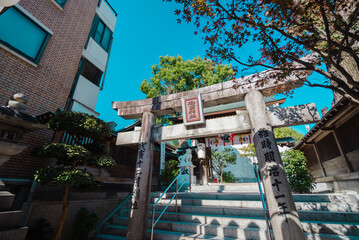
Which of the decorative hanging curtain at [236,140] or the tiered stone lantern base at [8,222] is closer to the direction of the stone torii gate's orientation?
the tiered stone lantern base

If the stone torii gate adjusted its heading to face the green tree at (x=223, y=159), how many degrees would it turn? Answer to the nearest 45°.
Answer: approximately 135° to its right

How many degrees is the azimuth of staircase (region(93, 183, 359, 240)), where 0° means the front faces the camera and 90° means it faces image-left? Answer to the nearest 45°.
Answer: approximately 0°

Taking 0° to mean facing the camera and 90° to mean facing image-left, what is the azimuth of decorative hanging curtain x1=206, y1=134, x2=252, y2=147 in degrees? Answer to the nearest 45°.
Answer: approximately 0°

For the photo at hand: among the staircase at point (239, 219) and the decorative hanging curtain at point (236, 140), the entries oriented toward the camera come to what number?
2

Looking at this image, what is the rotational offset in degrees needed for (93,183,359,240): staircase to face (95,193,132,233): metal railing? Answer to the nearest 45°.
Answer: approximately 90° to its right

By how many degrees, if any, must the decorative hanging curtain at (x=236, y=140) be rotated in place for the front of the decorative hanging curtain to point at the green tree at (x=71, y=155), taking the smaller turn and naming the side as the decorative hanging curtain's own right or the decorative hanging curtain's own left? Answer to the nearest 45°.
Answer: approximately 45° to the decorative hanging curtain's own right
